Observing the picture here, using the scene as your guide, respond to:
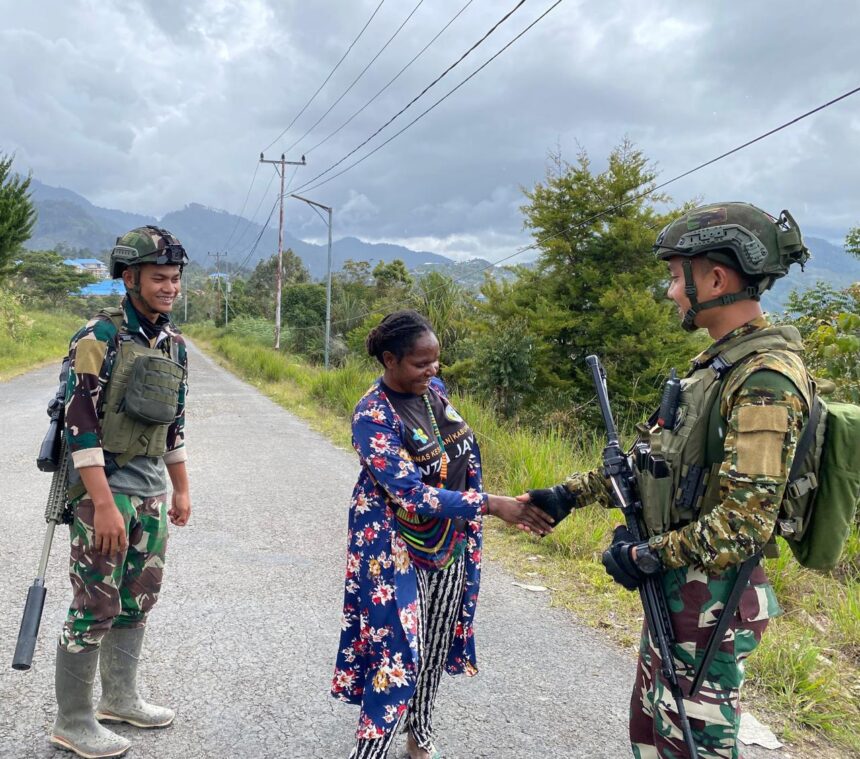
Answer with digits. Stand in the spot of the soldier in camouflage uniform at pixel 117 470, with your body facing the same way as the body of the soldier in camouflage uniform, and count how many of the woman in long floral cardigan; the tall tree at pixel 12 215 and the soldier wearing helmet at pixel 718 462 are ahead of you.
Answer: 2

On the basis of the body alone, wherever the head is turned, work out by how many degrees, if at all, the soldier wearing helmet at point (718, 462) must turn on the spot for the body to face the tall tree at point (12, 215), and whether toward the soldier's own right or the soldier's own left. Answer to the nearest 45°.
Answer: approximately 45° to the soldier's own right

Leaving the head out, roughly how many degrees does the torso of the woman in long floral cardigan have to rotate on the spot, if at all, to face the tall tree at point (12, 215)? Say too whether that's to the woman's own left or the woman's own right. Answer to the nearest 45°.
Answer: approximately 180°

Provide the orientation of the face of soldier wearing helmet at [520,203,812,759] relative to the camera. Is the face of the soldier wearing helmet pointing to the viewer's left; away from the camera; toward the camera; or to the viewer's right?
to the viewer's left

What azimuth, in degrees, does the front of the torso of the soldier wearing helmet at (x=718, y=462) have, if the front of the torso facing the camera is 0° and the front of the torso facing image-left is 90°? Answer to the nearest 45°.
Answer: approximately 90°

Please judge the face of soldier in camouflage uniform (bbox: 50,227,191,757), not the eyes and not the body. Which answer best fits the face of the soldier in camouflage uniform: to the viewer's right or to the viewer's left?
to the viewer's right

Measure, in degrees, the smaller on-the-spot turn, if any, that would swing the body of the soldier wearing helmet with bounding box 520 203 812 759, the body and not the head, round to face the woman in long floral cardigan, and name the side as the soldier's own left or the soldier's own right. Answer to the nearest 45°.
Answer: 0° — they already face them

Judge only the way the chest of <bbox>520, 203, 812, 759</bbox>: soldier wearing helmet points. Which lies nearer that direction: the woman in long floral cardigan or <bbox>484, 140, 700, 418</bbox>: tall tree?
the woman in long floral cardigan

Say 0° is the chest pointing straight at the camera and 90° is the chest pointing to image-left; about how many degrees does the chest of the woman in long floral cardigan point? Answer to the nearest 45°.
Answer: approximately 315°

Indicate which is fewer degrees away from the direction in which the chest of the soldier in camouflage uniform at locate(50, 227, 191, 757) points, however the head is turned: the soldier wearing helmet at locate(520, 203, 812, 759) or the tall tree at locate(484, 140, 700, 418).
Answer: the soldier wearing helmet

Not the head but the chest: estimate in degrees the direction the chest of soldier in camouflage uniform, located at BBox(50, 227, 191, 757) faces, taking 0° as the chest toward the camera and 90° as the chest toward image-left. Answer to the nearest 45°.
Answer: approximately 315°
